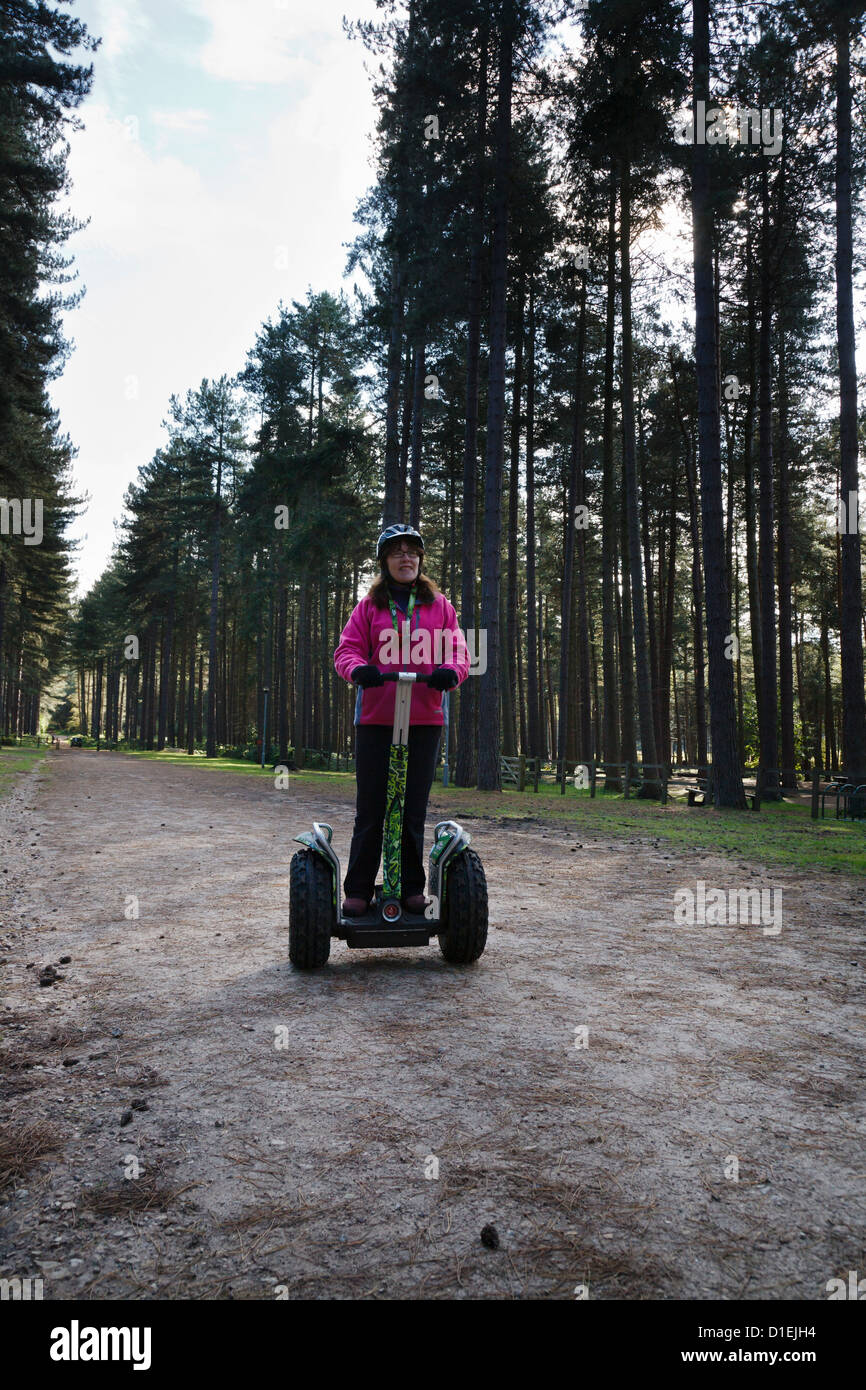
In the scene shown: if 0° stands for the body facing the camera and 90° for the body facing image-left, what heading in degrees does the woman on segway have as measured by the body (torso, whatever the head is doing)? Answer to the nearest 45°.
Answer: approximately 0°

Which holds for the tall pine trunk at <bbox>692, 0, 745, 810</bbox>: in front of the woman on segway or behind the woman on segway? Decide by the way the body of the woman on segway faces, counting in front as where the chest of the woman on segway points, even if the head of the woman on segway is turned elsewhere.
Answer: behind
